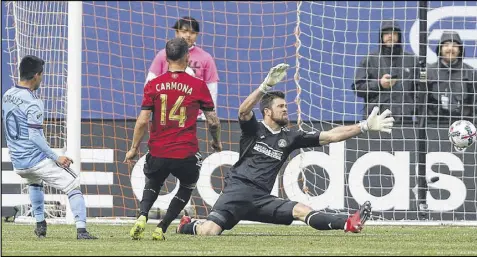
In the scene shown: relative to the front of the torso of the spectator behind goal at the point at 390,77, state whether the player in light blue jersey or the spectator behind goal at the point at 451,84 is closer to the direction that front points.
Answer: the player in light blue jersey

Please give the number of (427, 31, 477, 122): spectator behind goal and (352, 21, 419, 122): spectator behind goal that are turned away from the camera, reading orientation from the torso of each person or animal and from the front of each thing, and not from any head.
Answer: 0

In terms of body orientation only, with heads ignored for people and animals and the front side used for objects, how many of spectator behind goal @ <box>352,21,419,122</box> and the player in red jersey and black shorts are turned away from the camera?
1

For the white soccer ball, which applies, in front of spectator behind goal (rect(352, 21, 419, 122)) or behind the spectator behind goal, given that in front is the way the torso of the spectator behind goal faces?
in front

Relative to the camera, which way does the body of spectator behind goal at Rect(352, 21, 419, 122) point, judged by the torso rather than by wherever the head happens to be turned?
toward the camera

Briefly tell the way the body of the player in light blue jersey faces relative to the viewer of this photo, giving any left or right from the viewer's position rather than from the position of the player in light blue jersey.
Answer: facing away from the viewer and to the right of the viewer

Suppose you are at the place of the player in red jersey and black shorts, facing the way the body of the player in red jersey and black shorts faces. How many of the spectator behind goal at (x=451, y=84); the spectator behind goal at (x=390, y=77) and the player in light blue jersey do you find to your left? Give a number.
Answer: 1

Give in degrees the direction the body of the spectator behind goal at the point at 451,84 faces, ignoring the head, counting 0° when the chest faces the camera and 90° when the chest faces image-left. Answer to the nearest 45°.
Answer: approximately 0°

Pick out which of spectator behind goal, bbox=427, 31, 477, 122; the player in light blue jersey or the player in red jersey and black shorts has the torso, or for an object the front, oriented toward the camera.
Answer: the spectator behind goal

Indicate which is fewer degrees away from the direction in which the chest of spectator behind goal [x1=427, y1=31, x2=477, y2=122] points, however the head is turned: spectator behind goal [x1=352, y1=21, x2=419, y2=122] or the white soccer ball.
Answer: the white soccer ball

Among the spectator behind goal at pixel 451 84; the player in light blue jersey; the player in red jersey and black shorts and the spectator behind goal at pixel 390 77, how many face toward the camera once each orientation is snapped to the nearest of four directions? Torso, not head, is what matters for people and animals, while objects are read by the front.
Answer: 2

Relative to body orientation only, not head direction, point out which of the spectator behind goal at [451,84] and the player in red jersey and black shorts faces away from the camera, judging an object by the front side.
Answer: the player in red jersey and black shorts

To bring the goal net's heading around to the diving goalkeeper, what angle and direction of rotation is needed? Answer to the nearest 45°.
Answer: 0° — it already faces them

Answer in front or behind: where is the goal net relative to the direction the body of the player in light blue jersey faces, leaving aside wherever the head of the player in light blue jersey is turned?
in front

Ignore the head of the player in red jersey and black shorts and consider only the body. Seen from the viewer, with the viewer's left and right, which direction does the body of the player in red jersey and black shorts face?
facing away from the viewer

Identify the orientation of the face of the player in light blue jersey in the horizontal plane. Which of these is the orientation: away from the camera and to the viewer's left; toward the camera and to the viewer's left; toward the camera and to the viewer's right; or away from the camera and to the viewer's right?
away from the camera and to the viewer's right
